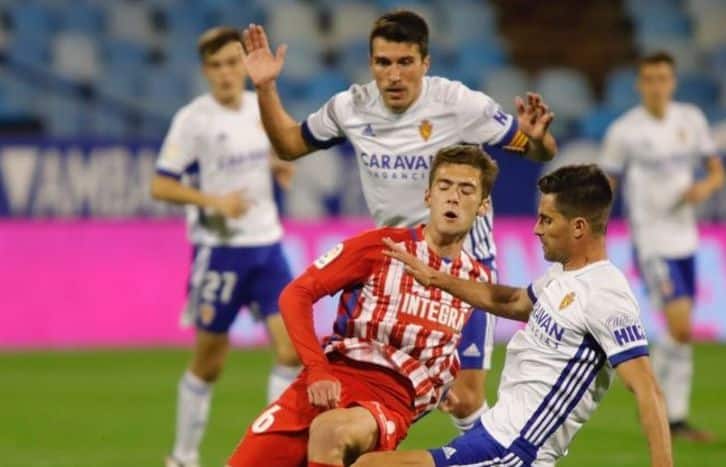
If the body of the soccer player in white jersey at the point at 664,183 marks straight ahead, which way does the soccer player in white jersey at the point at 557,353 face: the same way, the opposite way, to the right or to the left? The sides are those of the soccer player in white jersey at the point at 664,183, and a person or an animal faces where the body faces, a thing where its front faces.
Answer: to the right

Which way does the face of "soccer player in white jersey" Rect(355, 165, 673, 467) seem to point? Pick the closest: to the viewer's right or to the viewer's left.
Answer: to the viewer's left

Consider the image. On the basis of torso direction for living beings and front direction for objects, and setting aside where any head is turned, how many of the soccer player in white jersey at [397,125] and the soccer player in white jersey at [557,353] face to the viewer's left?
1

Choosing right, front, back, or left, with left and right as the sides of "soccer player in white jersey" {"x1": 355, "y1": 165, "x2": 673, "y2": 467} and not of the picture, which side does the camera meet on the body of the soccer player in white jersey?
left

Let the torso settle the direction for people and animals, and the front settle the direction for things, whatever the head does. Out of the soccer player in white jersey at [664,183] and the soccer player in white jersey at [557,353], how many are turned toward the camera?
1

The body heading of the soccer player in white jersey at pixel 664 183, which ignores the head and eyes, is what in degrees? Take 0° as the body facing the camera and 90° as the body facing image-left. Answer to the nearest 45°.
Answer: approximately 0°
